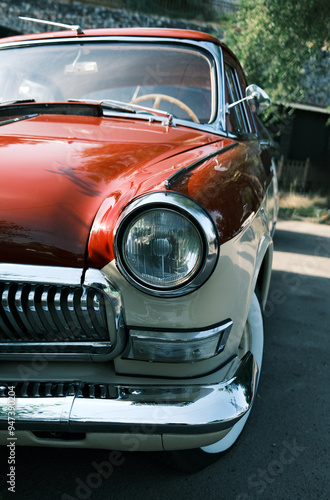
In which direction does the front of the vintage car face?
toward the camera

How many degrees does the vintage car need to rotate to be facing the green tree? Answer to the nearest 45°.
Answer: approximately 180°
